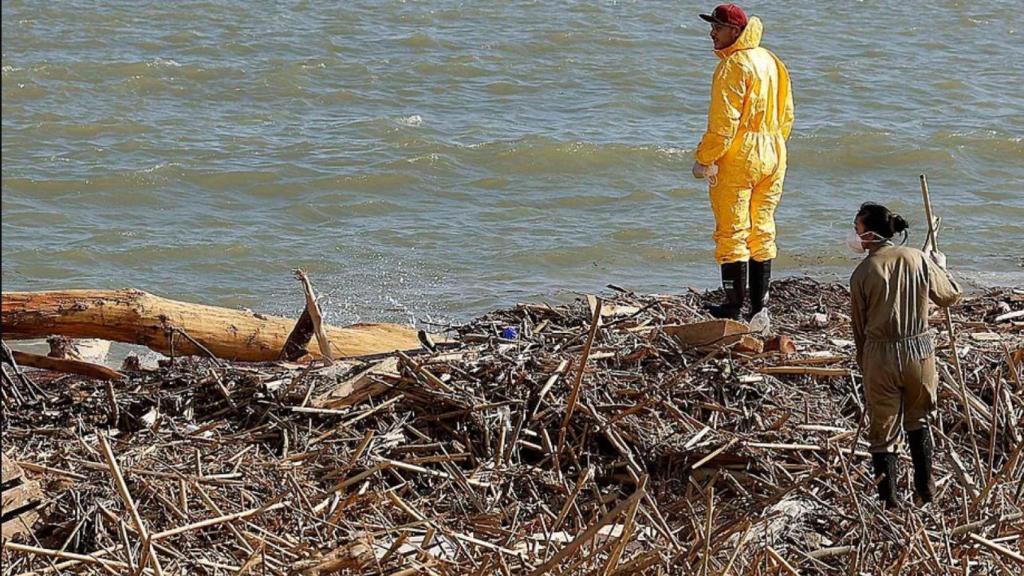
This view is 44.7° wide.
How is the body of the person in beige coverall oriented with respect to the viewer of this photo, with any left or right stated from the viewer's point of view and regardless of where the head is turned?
facing away from the viewer

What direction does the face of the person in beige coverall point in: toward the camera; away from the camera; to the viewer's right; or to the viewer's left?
to the viewer's left

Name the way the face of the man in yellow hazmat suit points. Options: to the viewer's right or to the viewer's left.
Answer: to the viewer's left

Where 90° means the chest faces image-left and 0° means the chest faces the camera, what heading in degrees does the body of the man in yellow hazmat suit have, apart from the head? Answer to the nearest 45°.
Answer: approximately 135°

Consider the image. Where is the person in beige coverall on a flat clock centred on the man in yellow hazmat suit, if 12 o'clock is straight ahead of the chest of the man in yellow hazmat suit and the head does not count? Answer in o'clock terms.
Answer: The person in beige coverall is roughly at 7 o'clock from the man in yellow hazmat suit.

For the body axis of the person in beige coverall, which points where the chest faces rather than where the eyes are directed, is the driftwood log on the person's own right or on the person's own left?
on the person's own left

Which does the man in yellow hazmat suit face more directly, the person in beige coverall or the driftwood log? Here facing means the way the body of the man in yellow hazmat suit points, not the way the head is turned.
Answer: the driftwood log

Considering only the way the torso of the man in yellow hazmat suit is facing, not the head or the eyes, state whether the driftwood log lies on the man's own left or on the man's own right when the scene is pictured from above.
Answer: on the man's own left

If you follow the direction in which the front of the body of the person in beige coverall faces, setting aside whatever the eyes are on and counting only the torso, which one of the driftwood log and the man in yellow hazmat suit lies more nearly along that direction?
the man in yellow hazmat suit
